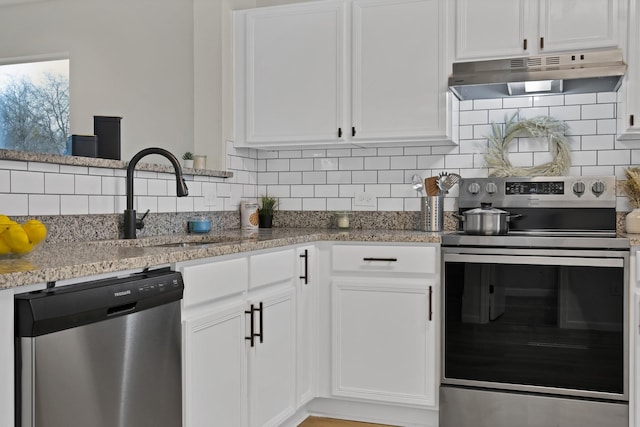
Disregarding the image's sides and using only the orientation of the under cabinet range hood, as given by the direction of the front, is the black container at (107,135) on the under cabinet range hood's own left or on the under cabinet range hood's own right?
on the under cabinet range hood's own right

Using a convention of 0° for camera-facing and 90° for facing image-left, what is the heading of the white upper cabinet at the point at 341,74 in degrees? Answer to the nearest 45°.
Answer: approximately 0°

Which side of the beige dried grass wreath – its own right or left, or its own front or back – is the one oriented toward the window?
right

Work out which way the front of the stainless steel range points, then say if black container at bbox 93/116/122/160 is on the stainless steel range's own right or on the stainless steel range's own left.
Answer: on the stainless steel range's own right

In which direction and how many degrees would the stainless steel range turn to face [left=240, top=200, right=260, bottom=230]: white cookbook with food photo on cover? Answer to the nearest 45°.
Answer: approximately 90° to its right

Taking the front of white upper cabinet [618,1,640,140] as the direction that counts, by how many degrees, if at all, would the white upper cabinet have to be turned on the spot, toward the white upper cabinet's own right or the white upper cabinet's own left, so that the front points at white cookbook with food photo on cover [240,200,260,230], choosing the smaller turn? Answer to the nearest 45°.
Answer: approximately 90° to the white upper cabinet's own right

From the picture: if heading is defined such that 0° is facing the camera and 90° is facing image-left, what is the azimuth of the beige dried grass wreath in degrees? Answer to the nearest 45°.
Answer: approximately 0°

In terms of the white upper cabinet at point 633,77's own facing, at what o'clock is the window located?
The window is roughly at 3 o'clock from the white upper cabinet.
